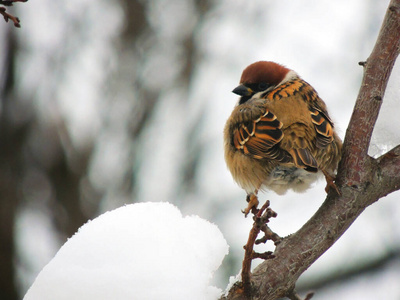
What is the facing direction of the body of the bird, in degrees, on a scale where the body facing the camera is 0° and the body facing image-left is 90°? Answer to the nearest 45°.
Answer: approximately 135°

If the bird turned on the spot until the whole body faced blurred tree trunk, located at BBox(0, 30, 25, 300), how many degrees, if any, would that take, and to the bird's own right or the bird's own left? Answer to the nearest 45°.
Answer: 0° — it already faces it

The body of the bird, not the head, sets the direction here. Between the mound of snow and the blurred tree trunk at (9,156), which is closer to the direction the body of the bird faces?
the blurred tree trunk

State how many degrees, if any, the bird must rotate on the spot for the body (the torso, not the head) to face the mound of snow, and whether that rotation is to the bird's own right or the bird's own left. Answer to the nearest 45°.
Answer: approximately 90° to the bird's own left

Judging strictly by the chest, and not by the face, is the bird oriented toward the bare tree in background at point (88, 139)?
yes
